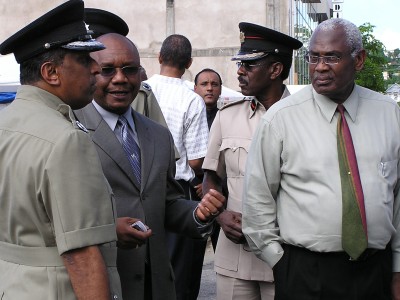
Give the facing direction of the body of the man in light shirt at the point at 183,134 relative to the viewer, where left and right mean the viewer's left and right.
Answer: facing away from the viewer

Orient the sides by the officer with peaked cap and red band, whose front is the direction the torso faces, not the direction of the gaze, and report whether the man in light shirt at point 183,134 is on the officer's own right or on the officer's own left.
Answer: on the officer's own right

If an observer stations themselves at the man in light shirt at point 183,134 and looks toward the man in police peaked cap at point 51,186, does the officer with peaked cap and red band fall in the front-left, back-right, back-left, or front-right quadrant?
front-left

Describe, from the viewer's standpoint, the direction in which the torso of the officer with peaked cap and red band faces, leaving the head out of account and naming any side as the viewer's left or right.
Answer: facing the viewer and to the left of the viewer

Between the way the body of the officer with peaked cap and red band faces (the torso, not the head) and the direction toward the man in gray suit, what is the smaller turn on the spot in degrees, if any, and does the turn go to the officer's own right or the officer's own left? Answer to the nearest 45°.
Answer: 0° — they already face them

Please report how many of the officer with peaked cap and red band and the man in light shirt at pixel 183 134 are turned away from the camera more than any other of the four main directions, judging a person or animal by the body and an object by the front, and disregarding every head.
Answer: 1

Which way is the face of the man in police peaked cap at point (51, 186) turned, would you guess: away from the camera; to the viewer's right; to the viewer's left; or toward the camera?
to the viewer's right

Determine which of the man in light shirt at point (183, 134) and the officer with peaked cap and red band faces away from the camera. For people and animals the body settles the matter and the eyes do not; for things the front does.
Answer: the man in light shirt

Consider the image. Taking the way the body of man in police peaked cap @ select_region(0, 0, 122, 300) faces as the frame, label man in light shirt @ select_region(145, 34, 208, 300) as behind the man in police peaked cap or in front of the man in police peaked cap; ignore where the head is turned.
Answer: in front

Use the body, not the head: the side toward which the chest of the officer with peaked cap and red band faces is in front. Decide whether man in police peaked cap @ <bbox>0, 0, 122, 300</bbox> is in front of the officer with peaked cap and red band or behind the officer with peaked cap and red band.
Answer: in front

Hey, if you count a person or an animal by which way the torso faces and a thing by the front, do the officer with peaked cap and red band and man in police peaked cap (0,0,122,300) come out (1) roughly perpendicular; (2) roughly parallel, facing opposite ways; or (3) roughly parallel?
roughly parallel, facing opposite ways

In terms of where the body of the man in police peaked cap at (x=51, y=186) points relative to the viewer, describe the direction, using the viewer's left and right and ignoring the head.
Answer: facing away from the viewer and to the right of the viewer

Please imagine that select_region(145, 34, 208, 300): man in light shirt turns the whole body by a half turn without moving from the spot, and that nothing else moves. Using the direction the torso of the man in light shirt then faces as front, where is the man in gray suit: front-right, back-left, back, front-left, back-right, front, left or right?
front

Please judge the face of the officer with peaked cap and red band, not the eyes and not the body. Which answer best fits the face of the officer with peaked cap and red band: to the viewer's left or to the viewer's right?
to the viewer's left

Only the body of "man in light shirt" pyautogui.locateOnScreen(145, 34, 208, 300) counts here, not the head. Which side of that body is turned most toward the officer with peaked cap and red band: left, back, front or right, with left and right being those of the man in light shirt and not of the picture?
back

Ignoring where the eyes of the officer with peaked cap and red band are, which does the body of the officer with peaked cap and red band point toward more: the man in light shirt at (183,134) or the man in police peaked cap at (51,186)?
the man in police peaked cap
